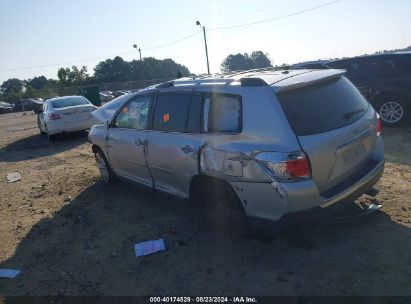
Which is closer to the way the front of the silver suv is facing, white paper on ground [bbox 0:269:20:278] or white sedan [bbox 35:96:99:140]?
the white sedan

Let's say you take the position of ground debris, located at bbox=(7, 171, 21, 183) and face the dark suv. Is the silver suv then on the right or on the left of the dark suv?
right

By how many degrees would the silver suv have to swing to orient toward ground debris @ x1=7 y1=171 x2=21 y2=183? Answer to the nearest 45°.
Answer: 0° — it already faces it

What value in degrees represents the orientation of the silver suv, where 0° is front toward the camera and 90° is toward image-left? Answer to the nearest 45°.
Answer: approximately 135°

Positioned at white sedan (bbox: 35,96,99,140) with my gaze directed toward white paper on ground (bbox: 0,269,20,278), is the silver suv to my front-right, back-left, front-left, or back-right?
front-left

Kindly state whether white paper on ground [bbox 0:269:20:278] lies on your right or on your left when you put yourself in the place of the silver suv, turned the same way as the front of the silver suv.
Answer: on your left

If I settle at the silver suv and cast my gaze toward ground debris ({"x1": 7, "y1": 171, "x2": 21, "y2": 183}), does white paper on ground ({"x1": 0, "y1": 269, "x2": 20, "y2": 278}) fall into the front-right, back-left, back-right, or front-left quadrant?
front-left

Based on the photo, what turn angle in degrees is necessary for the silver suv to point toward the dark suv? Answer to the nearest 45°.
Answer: approximately 90° to its right

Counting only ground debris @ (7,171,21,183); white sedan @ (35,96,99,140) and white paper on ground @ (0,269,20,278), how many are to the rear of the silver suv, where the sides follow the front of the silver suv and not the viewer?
0

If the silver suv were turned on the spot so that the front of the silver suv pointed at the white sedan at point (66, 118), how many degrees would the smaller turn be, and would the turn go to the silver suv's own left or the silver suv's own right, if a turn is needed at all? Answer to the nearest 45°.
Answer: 0° — it already faces it
